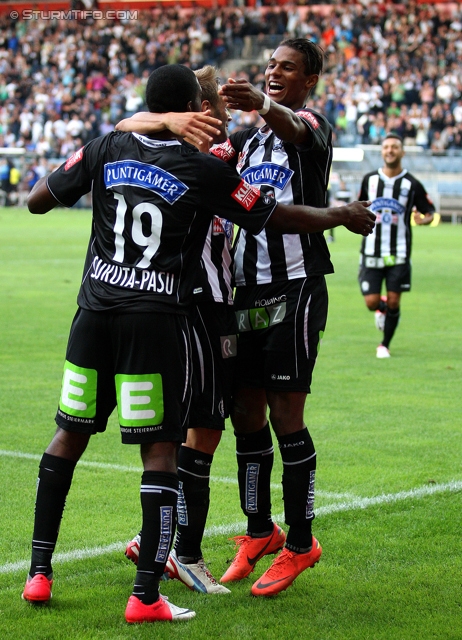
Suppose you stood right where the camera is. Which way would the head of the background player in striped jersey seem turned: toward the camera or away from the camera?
toward the camera

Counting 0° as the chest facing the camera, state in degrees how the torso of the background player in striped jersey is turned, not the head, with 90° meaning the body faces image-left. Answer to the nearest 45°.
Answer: approximately 0°
